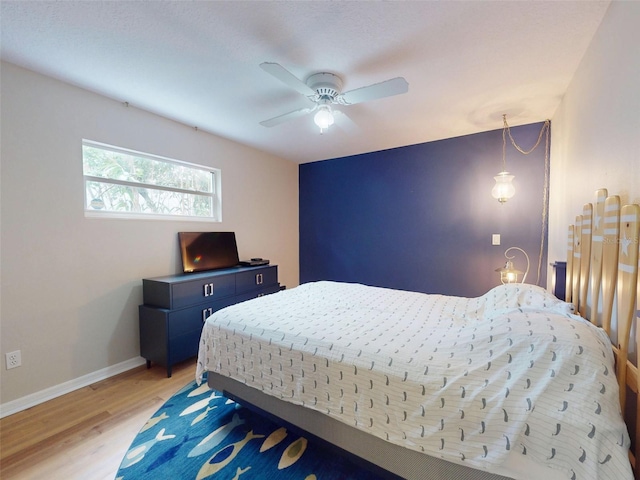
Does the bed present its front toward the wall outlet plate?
yes

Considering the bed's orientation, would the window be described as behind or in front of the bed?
in front

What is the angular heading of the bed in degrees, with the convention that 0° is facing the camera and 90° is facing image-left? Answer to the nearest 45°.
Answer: approximately 90°

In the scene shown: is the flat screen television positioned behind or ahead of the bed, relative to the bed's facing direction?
ahead
